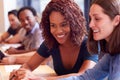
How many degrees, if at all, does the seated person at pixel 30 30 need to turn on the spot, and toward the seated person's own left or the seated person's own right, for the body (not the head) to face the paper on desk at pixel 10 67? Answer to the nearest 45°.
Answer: approximately 45° to the seated person's own left

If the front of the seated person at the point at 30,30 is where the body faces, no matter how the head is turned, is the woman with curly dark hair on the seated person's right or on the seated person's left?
on the seated person's left

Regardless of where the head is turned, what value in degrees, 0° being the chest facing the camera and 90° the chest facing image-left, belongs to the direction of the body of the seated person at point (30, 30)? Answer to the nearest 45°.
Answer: approximately 45°
